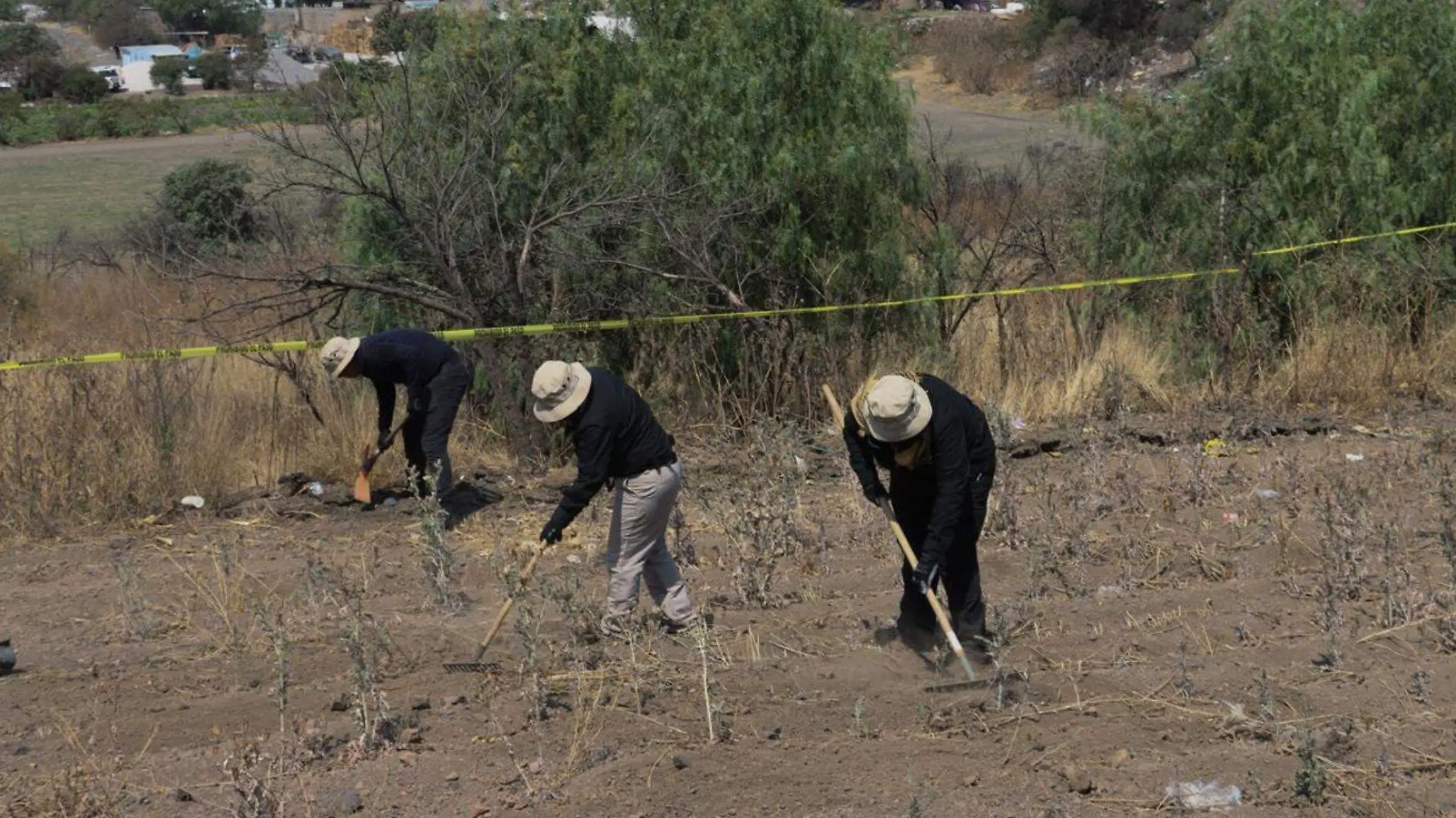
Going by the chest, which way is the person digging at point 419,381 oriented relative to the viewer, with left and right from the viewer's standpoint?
facing to the left of the viewer

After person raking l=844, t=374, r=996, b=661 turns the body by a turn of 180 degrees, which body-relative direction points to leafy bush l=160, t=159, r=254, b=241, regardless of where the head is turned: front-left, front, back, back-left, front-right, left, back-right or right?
left

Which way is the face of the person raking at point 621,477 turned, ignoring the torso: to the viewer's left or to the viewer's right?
to the viewer's left

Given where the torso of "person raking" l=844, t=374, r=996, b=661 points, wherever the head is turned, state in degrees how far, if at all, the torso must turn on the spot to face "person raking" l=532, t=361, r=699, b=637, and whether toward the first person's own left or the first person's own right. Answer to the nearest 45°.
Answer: approximately 45° to the first person's own right

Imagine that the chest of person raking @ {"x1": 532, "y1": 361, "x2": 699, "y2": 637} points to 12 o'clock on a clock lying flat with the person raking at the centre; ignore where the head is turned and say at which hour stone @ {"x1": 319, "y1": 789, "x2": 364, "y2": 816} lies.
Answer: The stone is roughly at 10 o'clock from the person raking.

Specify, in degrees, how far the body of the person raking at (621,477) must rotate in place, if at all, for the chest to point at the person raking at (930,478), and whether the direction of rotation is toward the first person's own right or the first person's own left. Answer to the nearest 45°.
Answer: approximately 135° to the first person's own left

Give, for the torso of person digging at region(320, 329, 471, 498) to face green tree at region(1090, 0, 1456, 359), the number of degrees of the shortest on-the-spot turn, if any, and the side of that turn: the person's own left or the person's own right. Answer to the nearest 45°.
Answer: approximately 180°

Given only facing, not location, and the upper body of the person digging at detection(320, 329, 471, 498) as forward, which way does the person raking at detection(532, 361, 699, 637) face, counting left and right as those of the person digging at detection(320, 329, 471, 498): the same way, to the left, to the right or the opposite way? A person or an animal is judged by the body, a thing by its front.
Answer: the same way

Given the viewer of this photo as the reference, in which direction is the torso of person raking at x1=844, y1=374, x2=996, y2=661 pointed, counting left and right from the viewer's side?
facing the viewer and to the left of the viewer

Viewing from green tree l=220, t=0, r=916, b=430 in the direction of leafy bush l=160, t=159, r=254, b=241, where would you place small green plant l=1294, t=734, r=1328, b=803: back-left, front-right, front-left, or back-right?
back-left

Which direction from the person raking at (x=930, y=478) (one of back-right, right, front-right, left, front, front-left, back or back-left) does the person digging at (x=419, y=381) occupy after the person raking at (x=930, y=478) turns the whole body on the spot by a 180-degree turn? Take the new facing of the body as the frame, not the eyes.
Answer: left

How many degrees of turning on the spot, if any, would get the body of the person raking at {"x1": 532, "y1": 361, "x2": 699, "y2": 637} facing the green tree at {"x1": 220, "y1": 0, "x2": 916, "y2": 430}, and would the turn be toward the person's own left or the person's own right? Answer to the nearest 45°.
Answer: approximately 90° to the person's own right

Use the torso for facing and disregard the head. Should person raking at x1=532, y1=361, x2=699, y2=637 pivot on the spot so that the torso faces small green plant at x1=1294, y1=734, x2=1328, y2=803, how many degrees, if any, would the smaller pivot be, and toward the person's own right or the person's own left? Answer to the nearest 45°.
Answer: approximately 135° to the person's own left

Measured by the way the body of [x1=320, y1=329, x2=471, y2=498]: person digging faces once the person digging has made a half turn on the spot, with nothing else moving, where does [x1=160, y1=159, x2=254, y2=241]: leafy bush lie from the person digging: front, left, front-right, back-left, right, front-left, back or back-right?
left

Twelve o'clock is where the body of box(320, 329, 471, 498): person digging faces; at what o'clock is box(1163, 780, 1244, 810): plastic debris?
The plastic debris is roughly at 8 o'clock from the person digging.

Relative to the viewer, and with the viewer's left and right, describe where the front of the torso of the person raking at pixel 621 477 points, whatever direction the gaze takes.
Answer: facing to the left of the viewer

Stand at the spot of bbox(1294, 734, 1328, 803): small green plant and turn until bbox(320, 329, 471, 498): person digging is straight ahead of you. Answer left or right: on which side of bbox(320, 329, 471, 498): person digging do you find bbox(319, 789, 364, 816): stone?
left
